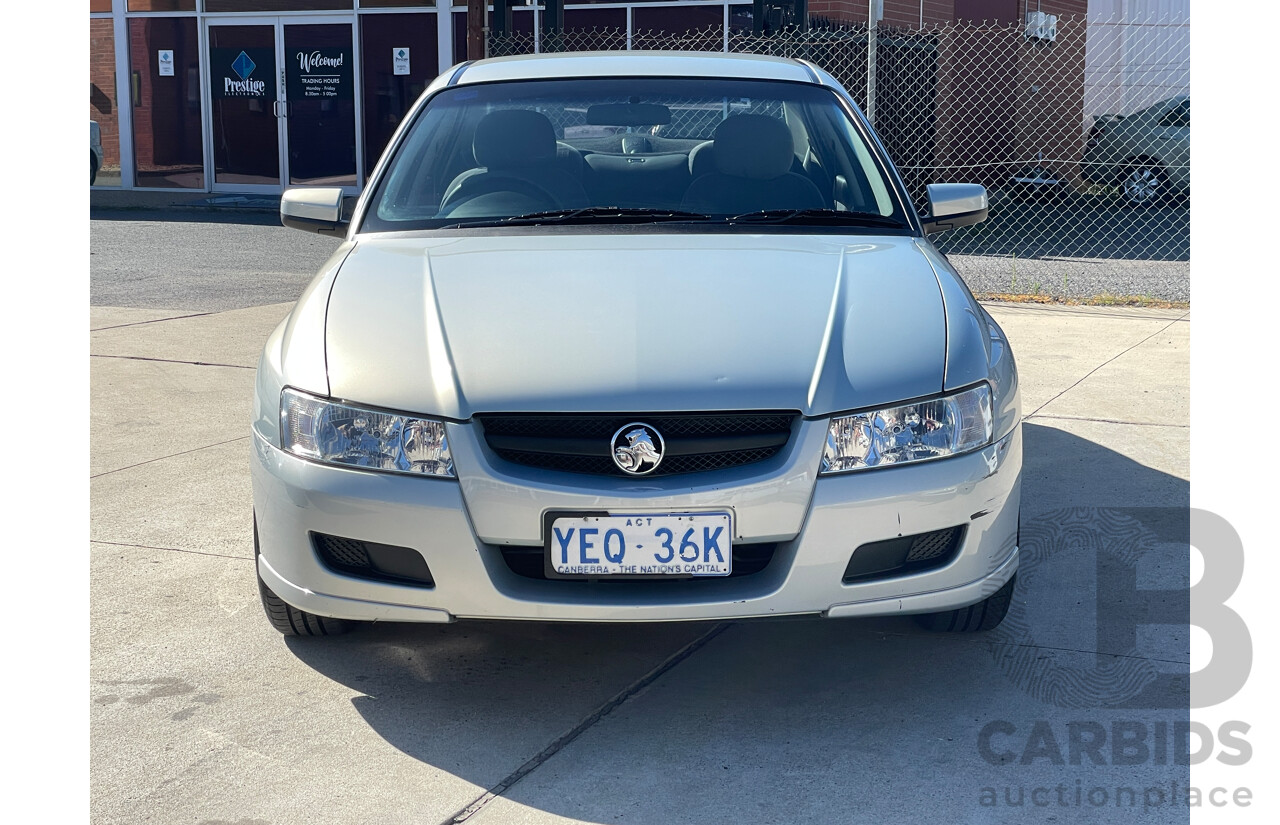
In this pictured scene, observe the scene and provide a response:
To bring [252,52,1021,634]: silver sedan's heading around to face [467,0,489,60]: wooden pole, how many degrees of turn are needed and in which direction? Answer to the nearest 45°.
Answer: approximately 180°

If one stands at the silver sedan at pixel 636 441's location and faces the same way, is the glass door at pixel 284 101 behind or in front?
behind

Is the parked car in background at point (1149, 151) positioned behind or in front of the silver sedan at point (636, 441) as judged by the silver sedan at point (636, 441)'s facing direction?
behind

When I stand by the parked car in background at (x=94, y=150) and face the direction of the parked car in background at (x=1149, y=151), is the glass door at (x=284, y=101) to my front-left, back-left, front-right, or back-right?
front-left

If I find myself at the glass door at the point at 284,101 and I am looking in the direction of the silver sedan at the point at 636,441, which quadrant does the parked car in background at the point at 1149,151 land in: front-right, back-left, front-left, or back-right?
front-left

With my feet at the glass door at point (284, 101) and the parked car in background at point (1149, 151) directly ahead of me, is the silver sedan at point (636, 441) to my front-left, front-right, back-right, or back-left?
front-right

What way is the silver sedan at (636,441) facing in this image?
toward the camera

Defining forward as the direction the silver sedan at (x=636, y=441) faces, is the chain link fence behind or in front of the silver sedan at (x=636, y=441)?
behind

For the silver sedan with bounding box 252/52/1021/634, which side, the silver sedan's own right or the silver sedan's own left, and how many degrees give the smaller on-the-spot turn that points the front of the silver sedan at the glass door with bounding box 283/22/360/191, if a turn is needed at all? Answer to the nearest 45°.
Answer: approximately 180°

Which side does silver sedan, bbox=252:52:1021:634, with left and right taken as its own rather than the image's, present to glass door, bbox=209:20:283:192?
back
